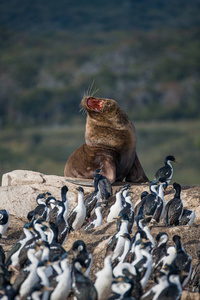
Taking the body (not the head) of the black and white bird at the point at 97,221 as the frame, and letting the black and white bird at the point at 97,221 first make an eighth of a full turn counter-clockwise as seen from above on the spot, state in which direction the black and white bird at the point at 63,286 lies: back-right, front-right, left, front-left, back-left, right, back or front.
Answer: back-right

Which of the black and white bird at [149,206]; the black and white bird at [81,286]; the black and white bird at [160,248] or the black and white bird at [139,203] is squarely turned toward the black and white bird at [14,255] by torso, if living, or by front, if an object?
the black and white bird at [81,286]

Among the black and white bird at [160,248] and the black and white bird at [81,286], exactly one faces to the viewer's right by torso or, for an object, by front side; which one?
the black and white bird at [160,248]
